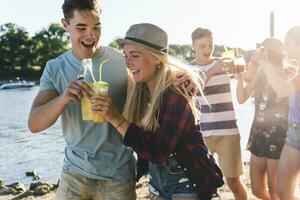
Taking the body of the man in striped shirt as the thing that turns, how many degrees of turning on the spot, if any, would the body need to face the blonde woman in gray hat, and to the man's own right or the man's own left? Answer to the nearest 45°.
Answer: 0° — they already face them

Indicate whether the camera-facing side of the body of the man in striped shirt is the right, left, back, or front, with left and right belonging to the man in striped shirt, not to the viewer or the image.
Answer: front

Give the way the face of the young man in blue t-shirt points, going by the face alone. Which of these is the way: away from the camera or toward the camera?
toward the camera

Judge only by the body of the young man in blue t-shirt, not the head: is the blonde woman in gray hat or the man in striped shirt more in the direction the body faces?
the blonde woman in gray hat

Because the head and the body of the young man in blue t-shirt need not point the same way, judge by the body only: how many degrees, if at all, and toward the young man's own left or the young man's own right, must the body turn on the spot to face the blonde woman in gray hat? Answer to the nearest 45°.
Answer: approximately 45° to the young man's own left

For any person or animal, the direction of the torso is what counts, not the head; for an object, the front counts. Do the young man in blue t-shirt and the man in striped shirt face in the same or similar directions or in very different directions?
same or similar directions

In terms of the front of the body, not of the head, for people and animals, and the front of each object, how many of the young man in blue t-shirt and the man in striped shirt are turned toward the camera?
2

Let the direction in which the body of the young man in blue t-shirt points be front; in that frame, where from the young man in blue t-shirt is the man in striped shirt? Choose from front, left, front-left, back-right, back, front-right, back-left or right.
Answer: back-left

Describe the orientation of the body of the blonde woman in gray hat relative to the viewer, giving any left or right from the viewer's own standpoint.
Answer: facing the viewer and to the left of the viewer

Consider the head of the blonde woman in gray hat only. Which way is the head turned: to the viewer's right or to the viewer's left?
to the viewer's left

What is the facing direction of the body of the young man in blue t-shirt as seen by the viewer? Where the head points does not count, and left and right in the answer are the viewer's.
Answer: facing the viewer
